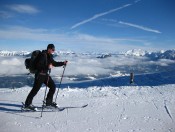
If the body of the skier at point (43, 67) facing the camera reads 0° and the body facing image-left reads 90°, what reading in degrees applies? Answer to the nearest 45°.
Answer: approximately 270°
